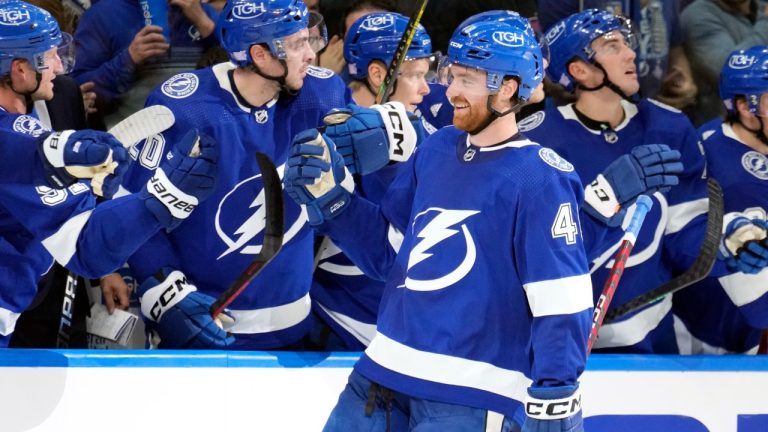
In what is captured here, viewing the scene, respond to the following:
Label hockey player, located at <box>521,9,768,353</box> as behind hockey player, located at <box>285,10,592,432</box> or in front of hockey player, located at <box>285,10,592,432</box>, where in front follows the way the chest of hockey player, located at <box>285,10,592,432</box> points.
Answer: behind

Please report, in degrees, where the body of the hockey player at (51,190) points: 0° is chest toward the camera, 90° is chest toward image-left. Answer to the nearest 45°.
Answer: approximately 270°

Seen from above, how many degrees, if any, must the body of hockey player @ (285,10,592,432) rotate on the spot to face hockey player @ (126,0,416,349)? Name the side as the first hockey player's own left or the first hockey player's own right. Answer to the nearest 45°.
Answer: approximately 90° to the first hockey player's own right

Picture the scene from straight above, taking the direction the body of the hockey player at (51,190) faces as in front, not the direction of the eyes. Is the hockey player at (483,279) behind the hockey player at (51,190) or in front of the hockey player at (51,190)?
in front

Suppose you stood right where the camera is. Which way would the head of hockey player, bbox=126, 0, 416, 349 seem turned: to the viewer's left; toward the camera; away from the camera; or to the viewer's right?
to the viewer's right

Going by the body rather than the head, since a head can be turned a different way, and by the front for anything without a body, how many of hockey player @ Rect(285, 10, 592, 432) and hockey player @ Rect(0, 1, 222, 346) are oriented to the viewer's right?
1
